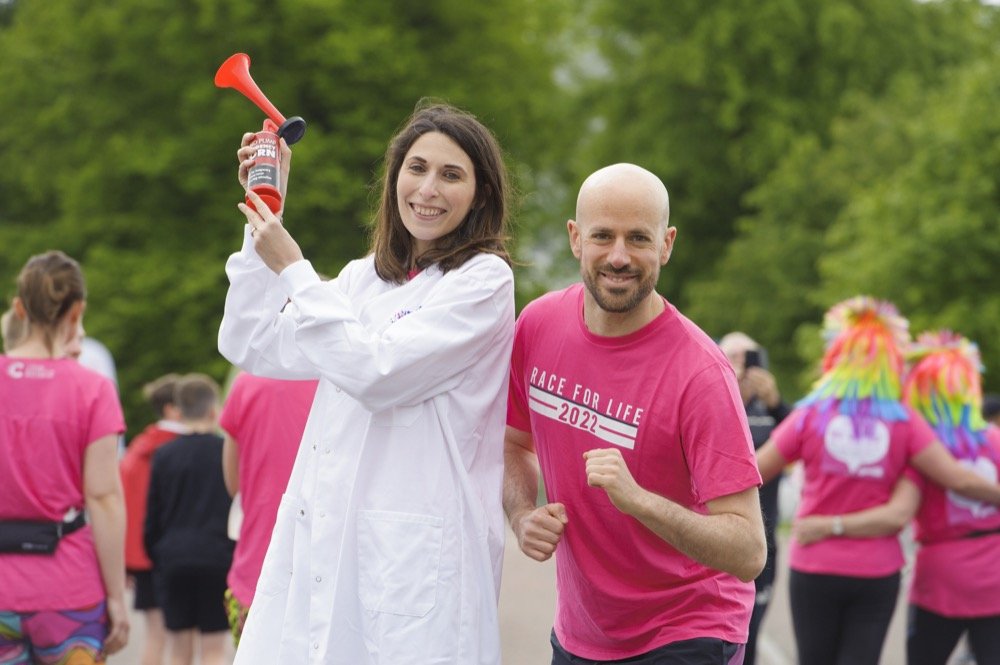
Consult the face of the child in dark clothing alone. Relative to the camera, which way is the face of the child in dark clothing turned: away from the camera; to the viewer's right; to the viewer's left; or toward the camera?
away from the camera

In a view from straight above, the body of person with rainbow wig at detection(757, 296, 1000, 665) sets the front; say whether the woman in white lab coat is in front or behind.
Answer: behind

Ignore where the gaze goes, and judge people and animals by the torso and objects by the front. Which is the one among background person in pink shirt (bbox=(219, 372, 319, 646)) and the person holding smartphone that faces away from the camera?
the background person in pink shirt

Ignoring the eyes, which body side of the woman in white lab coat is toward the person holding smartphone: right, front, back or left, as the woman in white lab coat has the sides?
back

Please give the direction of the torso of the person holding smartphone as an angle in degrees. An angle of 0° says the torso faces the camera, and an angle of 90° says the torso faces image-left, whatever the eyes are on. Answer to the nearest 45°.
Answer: approximately 0°

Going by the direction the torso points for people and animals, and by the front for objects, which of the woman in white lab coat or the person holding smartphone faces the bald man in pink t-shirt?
the person holding smartphone

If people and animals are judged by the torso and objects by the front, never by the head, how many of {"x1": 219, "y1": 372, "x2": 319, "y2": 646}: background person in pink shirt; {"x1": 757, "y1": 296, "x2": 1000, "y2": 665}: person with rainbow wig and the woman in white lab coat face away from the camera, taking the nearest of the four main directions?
2

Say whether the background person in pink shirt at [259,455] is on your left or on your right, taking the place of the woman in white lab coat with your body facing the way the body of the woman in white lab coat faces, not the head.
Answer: on your right

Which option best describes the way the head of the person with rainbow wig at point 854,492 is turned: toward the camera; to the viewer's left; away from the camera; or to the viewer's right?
away from the camera

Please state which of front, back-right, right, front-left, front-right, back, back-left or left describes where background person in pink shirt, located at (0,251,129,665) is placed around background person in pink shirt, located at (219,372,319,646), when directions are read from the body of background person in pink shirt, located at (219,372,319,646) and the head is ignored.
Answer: back-left

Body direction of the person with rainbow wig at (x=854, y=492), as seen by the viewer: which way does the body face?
away from the camera

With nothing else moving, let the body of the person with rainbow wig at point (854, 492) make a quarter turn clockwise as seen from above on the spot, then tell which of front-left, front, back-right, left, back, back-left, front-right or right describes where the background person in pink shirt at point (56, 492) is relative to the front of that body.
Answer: back-right

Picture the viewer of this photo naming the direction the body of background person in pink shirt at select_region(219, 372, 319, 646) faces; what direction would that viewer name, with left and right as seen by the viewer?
facing away from the viewer

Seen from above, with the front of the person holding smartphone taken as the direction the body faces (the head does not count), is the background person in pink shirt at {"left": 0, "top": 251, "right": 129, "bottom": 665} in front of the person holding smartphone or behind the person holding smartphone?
in front

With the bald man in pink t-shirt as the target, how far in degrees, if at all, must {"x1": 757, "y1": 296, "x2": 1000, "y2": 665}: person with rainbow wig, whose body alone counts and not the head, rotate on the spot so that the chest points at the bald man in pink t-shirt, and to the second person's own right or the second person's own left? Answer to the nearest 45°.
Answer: approximately 180°
